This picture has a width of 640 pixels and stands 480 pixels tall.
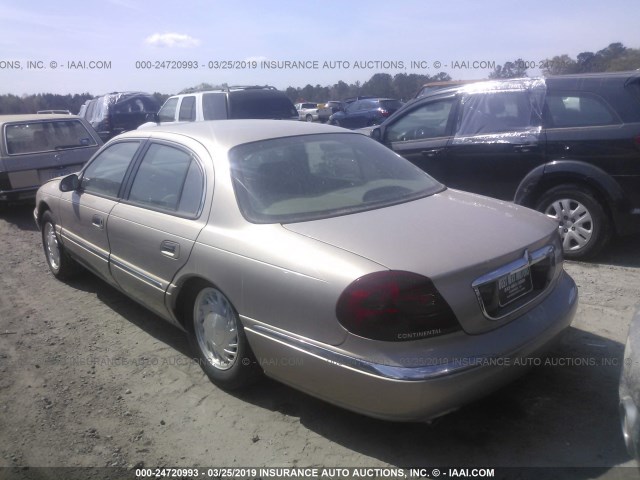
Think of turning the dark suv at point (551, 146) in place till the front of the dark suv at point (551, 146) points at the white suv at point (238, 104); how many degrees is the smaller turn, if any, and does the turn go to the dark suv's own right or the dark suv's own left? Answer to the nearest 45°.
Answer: approximately 45° to the dark suv's own right

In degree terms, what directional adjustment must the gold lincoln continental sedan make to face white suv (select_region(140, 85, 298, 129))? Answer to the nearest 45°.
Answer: approximately 45° to its right

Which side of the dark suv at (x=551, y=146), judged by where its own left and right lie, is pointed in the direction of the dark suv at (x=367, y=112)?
right

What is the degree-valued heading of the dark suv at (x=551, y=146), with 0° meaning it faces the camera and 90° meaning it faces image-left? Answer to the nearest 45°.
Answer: approximately 90°

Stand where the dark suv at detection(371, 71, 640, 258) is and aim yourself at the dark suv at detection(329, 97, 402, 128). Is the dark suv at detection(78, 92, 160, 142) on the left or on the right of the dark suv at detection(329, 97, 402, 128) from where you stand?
left

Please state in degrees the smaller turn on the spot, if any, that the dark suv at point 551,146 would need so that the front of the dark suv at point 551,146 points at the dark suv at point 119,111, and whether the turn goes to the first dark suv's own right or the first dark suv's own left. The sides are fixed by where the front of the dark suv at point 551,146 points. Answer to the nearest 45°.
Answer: approximately 45° to the first dark suv's own right

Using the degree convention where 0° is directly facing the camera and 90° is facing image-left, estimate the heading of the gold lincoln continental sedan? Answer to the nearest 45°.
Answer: approximately 135°
